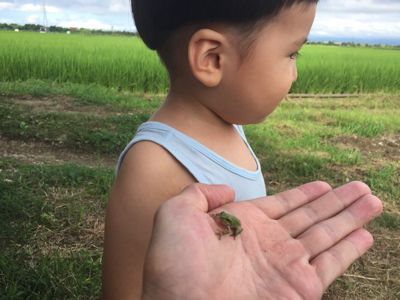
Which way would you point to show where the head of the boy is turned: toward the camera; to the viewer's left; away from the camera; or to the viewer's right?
to the viewer's right

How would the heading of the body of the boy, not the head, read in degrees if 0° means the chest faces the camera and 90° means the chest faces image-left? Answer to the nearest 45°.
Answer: approximately 270°
